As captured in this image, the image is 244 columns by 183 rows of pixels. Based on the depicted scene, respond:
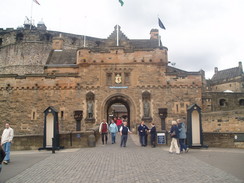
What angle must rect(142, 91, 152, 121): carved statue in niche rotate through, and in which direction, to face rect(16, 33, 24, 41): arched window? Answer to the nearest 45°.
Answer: approximately 135° to its right

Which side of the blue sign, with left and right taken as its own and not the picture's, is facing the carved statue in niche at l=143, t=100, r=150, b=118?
back

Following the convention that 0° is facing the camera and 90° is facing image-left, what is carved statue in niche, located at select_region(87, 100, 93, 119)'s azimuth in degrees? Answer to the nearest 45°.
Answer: approximately 0°

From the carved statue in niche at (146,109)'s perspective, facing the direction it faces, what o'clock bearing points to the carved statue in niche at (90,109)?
the carved statue in niche at (90,109) is roughly at 3 o'clock from the carved statue in niche at (146,109).

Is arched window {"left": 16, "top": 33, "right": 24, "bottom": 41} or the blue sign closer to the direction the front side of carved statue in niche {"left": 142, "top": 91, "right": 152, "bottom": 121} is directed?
the blue sign

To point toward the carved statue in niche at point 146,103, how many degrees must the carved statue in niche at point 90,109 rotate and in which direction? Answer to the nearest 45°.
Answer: approximately 90° to its left

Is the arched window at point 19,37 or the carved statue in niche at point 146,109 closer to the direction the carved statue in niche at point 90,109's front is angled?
the carved statue in niche

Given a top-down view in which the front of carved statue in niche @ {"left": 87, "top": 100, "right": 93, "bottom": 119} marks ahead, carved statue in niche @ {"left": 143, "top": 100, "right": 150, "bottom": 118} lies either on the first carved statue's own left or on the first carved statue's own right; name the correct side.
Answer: on the first carved statue's own left

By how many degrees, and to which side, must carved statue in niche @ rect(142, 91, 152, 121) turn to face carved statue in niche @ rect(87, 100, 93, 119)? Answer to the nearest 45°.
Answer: approximately 90° to its right

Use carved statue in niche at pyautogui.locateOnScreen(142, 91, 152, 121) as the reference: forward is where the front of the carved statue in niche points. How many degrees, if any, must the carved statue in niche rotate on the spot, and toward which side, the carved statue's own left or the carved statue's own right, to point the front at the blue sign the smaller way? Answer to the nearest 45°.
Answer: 0° — it already faces it

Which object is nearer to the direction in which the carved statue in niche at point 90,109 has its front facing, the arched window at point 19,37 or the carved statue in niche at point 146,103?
the carved statue in niche

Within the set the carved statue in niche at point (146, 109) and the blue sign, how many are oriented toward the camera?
2
